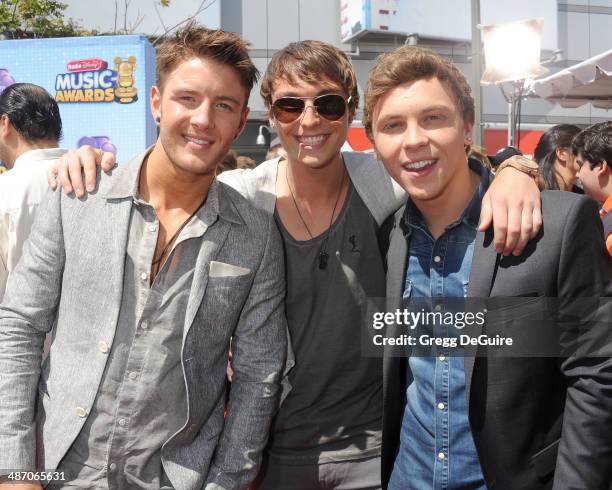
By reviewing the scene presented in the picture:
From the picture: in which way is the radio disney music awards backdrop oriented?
toward the camera

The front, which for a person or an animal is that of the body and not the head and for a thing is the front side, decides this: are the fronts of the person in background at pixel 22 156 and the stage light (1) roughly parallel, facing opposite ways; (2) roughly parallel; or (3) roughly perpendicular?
roughly perpendicular

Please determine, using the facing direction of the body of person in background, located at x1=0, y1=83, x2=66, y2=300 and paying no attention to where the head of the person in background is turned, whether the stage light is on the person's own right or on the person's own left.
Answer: on the person's own right

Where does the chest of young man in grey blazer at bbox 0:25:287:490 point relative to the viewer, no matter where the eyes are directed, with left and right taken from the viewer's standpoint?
facing the viewer

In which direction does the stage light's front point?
toward the camera

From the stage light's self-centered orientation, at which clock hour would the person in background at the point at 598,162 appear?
The person in background is roughly at 12 o'clock from the stage light.

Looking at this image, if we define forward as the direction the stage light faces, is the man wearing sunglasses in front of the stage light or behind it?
in front

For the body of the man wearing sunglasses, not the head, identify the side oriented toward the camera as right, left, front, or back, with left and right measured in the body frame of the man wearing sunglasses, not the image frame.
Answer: front

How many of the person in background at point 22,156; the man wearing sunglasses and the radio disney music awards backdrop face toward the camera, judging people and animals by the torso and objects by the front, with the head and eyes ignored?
2

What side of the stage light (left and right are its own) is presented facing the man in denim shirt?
front

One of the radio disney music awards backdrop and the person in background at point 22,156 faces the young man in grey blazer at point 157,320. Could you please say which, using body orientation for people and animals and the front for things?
the radio disney music awards backdrop

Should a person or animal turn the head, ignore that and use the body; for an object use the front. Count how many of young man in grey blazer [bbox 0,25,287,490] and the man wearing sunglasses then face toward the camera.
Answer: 2
